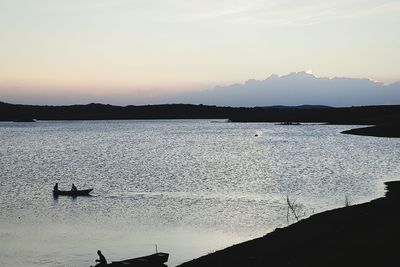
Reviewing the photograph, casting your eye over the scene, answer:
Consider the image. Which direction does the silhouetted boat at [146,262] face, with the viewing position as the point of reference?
facing to the right of the viewer
